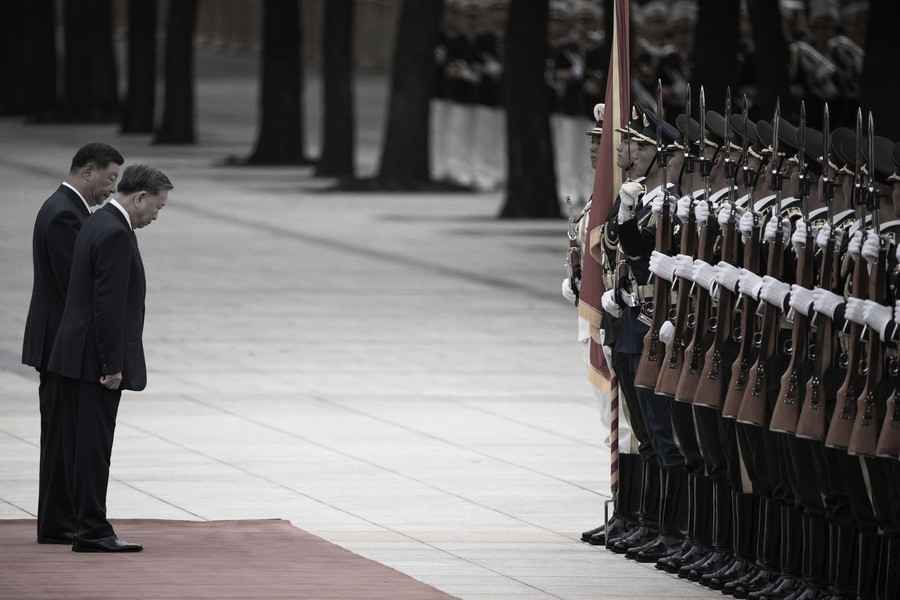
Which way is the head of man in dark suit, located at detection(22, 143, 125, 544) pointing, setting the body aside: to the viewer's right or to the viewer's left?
to the viewer's right

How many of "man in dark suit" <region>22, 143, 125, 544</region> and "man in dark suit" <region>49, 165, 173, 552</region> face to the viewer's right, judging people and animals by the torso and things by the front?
2

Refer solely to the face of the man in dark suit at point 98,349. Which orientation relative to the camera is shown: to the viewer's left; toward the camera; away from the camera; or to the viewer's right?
to the viewer's right

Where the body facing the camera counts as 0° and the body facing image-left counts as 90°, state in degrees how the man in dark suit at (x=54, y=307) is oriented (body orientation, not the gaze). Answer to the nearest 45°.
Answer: approximately 270°

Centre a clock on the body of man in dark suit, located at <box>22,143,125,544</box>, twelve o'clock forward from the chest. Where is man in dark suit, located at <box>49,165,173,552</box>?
man in dark suit, located at <box>49,165,173,552</box> is roughly at 2 o'clock from man in dark suit, located at <box>22,143,125,544</box>.

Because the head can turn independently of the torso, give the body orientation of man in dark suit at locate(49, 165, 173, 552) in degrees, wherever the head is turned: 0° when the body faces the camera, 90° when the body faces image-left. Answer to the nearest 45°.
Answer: approximately 270°

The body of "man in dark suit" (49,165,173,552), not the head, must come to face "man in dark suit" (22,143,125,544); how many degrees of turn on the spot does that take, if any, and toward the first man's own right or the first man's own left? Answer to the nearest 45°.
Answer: approximately 135° to the first man's own left
